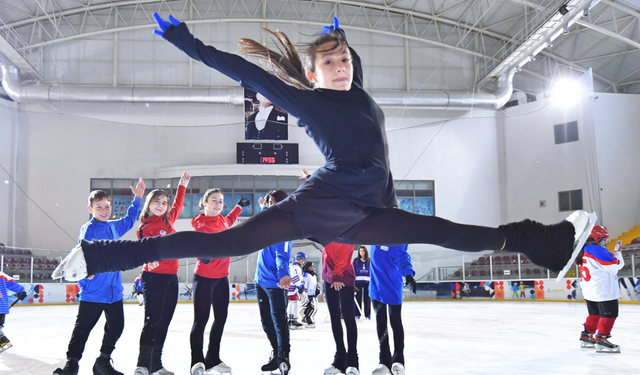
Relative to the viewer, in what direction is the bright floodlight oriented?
toward the camera

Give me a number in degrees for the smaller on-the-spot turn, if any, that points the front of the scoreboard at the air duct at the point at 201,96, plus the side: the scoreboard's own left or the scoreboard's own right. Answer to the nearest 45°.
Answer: approximately 90° to the scoreboard's own right

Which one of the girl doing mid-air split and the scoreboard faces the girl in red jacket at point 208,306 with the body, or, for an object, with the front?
the scoreboard

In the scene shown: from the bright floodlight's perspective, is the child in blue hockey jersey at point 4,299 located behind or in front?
in front

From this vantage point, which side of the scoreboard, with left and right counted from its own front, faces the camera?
front

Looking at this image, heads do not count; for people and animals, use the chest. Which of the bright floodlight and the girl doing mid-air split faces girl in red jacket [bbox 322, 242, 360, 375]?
the bright floodlight

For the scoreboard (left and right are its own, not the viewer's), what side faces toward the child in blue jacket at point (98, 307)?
front

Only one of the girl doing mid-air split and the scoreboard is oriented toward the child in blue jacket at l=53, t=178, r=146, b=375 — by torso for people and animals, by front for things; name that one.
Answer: the scoreboard

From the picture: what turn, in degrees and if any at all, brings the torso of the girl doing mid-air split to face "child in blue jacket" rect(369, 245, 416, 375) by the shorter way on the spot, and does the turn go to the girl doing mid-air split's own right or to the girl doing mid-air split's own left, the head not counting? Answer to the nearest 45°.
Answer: approximately 135° to the girl doing mid-air split's own left

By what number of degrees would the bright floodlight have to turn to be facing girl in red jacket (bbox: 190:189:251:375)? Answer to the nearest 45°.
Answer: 0° — it already faces them

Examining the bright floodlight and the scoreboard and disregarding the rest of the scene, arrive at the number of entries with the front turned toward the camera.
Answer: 2

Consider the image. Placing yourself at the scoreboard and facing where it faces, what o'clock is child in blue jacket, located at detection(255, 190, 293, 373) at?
The child in blue jacket is roughly at 12 o'clock from the scoreboard.

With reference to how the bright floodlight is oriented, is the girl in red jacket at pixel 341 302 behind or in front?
in front

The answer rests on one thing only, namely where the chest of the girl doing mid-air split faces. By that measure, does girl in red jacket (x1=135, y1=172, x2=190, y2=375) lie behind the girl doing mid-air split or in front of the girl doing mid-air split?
behind

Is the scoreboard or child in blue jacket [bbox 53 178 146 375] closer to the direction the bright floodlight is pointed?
the child in blue jacket
